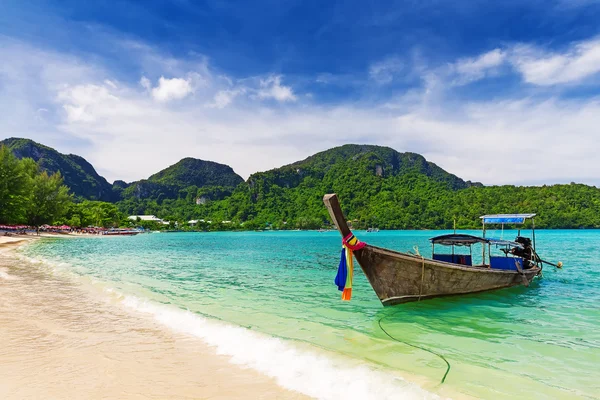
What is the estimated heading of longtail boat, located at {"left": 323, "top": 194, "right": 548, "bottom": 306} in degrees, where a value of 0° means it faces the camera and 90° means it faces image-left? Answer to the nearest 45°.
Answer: approximately 45°
